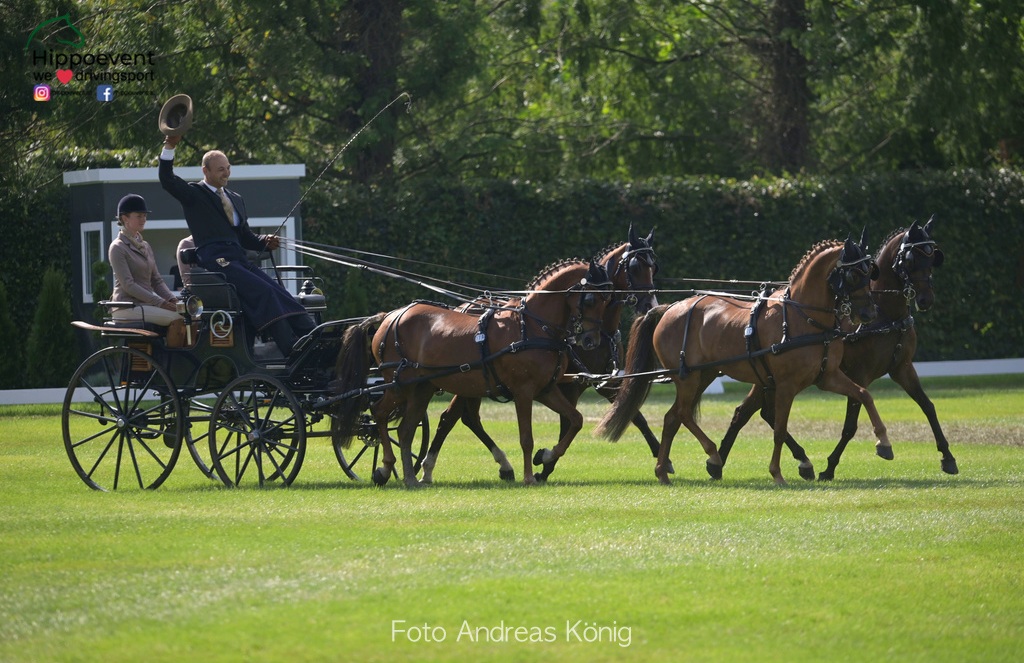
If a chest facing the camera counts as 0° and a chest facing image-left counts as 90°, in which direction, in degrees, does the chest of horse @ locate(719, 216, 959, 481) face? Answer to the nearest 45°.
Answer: approximately 270°

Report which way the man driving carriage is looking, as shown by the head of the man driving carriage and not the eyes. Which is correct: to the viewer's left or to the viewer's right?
to the viewer's right

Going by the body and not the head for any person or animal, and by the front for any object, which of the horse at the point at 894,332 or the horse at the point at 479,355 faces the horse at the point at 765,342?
the horse at the point at 479,355

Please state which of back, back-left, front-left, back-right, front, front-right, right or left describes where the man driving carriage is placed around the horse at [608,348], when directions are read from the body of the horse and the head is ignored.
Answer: back

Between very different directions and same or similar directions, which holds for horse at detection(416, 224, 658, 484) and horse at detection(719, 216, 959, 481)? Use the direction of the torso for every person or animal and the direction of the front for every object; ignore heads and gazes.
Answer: same or similar directions

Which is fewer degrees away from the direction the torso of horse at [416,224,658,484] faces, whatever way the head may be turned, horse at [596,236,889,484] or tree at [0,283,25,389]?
the horse

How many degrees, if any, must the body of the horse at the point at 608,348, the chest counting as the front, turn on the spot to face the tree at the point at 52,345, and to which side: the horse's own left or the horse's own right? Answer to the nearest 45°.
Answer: approximately 135° to the horse's own left

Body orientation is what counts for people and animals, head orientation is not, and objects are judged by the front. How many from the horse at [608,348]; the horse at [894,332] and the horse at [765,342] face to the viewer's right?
3

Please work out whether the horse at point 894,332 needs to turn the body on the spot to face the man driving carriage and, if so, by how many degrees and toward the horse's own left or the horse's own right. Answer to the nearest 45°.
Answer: approximately 180°

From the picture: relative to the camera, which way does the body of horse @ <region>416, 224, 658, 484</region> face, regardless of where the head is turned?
to the viewer's right

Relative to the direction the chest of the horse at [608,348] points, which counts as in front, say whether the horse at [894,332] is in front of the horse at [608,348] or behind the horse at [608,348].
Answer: in front

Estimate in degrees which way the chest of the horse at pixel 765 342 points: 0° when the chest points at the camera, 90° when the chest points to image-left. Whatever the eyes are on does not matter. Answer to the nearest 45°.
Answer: approximately 270°

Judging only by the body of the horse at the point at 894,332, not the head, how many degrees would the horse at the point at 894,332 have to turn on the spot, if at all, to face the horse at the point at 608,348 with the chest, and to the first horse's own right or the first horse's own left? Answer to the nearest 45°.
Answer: approximately 135° to the first horse's own right

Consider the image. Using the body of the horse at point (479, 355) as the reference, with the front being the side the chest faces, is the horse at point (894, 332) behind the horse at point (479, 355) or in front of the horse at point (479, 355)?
in front

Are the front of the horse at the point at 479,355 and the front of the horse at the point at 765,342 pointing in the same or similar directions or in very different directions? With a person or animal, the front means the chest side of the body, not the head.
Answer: same or similar directions

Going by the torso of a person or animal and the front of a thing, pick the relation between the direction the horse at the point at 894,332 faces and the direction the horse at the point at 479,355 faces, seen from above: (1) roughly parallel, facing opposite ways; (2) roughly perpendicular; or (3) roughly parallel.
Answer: roughly parallel
